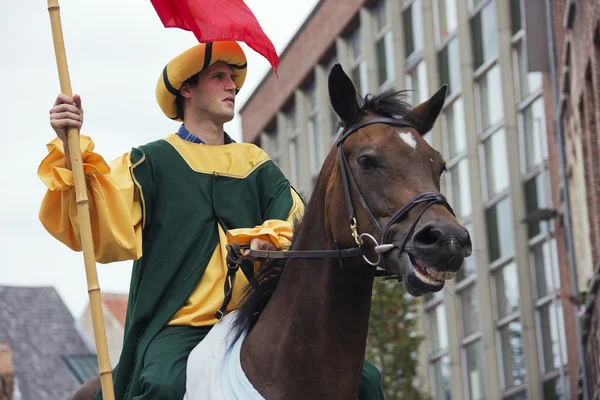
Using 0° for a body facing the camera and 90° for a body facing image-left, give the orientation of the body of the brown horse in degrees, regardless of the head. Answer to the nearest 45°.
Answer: approximately 315°

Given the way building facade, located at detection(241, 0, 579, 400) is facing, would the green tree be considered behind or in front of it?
in front

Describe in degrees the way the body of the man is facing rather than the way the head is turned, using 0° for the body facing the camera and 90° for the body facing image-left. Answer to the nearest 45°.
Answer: approximately 315°

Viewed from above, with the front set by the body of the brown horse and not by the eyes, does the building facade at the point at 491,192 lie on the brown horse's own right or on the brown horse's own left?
on the brown horse's own left

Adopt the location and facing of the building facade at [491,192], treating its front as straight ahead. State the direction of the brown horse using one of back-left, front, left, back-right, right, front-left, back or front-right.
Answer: front-left

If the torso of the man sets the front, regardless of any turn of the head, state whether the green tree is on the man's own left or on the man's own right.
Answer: on the man's own left

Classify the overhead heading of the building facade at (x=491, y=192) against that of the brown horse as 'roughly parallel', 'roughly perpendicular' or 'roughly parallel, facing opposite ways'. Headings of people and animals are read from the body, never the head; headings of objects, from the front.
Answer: roughly perpendicular

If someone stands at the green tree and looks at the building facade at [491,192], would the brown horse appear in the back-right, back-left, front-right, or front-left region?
back-right
